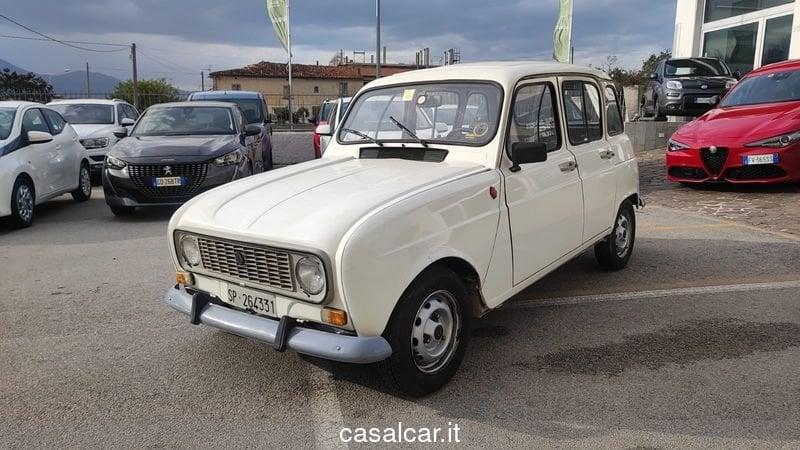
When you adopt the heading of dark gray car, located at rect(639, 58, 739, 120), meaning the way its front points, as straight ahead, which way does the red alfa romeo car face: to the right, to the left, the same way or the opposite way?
to the right

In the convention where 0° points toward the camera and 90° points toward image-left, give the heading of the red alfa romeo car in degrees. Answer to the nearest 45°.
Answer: approximately 45°

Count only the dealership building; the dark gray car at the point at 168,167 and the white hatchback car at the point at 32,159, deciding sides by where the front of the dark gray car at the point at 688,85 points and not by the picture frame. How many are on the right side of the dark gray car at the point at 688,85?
2

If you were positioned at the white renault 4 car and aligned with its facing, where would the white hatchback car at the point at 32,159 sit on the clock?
The white hatchback car is roughly at 3 o'clock from the white renault 4 car.

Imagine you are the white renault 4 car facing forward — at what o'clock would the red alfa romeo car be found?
The red alfa romeo car is roughly at 6 o'clock from the white renault 4 car.

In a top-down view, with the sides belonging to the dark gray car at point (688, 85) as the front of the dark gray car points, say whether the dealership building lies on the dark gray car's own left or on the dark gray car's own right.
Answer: on the dark gray car's own left

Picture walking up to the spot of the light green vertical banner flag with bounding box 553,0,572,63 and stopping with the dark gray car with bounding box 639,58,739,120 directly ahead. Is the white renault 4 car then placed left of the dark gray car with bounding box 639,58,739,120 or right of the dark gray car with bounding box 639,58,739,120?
right
